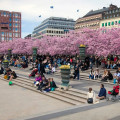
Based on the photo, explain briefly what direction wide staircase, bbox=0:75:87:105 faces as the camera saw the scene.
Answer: facing the viewer and to the left of the viewer

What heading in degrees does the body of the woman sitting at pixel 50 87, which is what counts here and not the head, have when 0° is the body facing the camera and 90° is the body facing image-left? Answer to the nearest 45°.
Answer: approximately 45°

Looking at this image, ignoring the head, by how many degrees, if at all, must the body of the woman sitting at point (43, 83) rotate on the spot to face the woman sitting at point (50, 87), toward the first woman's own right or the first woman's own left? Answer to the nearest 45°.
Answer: approximately 90° to the first woman's own left

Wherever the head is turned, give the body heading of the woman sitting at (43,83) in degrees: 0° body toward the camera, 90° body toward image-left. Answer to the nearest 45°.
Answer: approximately 45°

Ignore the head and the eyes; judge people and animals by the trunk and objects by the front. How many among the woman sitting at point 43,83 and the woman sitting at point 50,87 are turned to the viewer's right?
0

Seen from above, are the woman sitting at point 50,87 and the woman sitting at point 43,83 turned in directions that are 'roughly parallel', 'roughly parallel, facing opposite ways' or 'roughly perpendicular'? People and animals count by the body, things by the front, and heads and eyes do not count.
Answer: roughly parallel

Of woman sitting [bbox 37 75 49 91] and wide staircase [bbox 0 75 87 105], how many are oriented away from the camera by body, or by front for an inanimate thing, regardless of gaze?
0

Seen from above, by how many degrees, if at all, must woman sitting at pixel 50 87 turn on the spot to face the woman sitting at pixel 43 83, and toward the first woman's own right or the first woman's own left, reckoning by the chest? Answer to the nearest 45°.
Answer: approximately 90° to the first woman's own right
